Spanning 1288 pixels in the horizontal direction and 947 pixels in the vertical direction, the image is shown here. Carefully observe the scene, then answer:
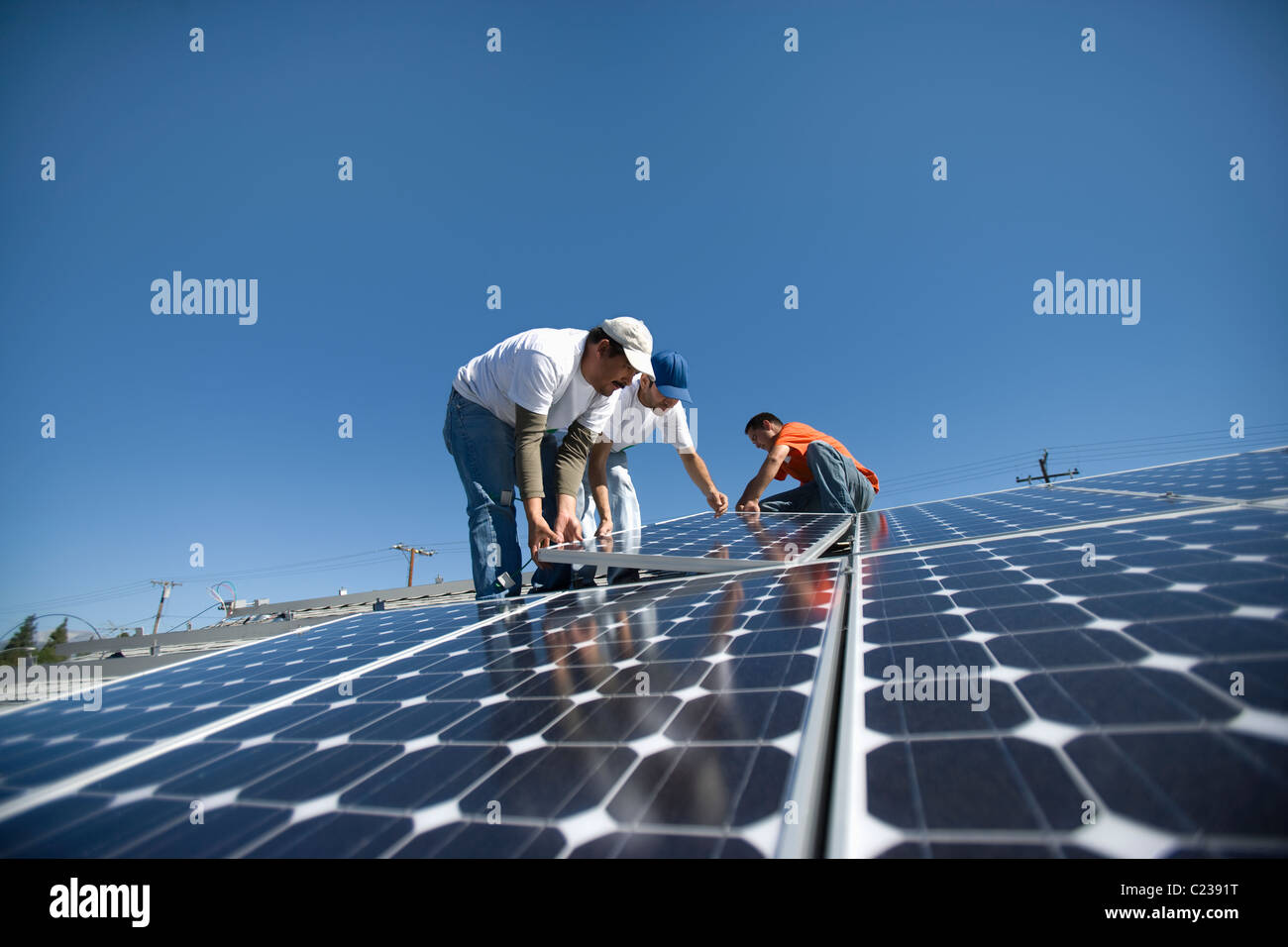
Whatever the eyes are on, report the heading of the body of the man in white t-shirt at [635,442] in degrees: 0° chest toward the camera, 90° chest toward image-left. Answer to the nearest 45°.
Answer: approximately 315°

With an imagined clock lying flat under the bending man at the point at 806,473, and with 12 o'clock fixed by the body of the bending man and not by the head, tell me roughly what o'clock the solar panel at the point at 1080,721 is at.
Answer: The solar panel is roughly at 9 o'clock from the bending man.

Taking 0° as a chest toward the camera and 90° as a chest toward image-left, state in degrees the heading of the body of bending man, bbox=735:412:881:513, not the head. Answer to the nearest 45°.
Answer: approximately 90°

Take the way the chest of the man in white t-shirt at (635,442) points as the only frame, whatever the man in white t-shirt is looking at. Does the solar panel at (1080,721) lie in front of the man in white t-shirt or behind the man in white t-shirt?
in front

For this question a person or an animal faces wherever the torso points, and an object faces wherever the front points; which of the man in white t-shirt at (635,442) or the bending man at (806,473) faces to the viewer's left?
the bending man

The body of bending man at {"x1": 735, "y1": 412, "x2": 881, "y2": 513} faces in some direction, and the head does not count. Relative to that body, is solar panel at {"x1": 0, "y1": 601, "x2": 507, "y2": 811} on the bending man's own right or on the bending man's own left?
on the bending man's own left

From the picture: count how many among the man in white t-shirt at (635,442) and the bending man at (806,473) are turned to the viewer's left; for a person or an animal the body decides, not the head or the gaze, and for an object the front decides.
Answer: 1

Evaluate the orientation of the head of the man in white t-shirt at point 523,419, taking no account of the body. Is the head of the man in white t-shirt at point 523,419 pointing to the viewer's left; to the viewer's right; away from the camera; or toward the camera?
to the viewer's right

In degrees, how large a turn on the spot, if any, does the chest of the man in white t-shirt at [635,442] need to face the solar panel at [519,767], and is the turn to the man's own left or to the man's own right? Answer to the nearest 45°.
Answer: approximately 45° to the man's own right

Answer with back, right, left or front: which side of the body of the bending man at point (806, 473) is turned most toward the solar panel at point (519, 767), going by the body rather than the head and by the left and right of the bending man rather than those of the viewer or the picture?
left
